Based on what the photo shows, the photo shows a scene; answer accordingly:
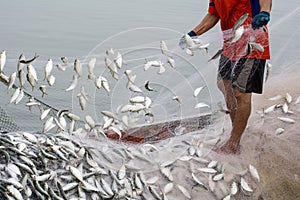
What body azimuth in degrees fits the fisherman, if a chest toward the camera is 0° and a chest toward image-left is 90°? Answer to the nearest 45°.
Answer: approximately 45°

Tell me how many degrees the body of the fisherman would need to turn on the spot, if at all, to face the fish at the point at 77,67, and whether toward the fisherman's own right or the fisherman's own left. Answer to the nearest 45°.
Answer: approximately 45° to the fisherman's own right

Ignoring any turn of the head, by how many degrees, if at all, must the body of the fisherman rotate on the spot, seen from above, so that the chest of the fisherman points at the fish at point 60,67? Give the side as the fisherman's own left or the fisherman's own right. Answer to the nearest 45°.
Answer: approximately 45° to the fisherman's own right

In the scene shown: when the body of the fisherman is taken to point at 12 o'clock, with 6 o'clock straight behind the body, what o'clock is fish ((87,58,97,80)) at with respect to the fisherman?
The fish is roughly at 1 o'clock from the fisherman.

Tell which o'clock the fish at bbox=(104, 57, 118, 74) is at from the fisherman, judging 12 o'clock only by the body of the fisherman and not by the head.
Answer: The fish is roughly at 1 o'clock from the fisherman.
